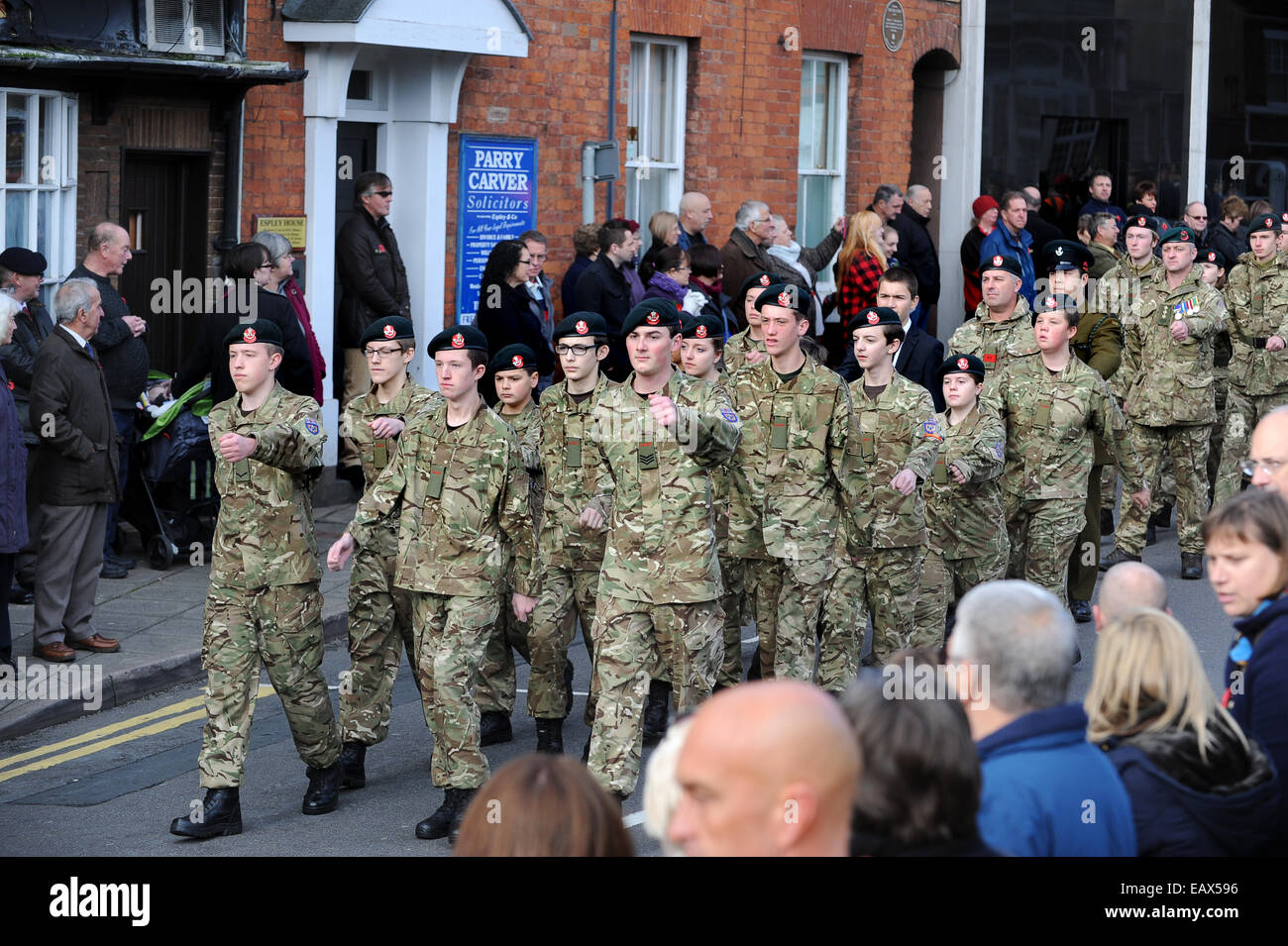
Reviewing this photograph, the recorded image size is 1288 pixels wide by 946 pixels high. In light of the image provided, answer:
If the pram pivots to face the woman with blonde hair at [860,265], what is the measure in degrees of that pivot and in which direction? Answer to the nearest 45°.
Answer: approximately 90° to its left

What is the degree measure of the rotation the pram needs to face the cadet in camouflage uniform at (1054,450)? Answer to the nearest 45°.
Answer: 0° — it already faces them

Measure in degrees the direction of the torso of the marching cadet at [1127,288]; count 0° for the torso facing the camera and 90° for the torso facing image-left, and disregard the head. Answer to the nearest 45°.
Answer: approximately 45°

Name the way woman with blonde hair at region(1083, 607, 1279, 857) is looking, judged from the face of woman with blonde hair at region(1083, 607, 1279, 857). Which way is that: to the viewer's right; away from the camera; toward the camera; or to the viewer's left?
away from the camera

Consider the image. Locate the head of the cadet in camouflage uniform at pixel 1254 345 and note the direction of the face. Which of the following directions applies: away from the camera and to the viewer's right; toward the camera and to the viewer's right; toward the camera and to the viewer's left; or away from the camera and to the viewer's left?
toward the camera and to the viewer's left

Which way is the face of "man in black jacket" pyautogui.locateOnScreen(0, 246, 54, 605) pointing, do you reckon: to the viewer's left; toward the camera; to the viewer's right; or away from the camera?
to the viewer's right

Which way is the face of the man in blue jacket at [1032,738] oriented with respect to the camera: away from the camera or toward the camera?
away from the camera

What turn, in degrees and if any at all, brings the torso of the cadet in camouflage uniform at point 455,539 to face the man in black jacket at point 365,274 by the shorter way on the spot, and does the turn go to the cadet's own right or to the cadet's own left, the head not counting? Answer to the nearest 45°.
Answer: approximately 135° to the cadet's own right

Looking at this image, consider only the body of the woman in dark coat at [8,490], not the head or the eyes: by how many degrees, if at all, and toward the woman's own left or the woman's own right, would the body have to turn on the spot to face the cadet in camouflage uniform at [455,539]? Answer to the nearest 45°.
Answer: approximately 45° to the woman's own right

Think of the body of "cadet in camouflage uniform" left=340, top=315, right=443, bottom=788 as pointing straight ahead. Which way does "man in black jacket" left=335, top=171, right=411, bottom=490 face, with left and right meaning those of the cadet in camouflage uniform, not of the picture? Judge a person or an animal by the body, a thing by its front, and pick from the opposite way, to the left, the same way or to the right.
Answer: to the left

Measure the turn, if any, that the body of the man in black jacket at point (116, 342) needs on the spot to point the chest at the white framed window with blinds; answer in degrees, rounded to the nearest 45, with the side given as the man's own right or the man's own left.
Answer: approximately 90° to the man's own left
